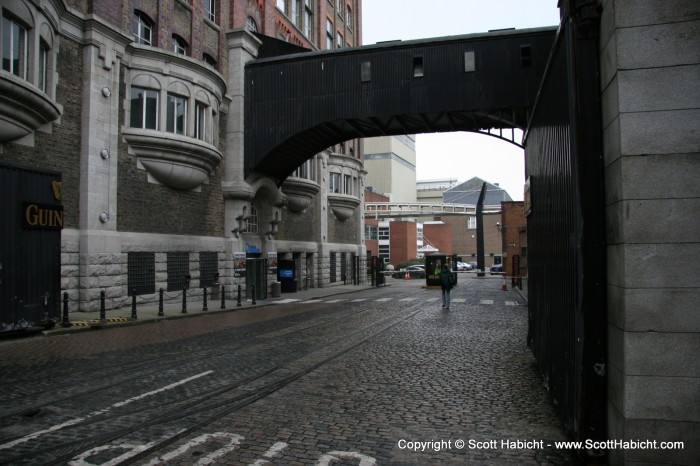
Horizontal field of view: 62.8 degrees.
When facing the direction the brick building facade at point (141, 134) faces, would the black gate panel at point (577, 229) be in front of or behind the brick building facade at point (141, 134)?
in front

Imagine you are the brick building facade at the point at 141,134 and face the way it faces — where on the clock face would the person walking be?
The person walking is roughly at 11 o'clock from the brick building facade.

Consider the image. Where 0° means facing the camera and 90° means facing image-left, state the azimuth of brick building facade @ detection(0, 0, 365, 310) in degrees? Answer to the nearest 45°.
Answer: approximately 315°

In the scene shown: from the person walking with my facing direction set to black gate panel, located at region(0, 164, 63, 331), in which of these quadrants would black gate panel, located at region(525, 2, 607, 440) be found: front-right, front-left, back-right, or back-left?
front-left

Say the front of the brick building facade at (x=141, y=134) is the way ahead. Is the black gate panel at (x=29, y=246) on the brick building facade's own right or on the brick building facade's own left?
on the brick building facade's own right

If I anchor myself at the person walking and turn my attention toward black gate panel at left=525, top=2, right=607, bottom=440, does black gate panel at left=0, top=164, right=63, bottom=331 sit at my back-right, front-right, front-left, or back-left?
front-right

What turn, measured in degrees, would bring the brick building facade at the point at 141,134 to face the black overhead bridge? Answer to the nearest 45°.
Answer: approximately 45° to its left
